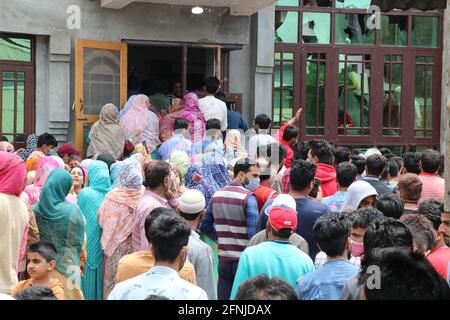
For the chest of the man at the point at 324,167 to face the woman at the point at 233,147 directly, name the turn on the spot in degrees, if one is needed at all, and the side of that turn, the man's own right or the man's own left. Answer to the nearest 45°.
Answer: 0° — they already face them

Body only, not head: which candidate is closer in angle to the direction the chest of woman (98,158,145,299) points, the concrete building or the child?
the concrete building

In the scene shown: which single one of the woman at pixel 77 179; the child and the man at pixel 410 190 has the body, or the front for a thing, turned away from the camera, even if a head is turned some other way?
the man

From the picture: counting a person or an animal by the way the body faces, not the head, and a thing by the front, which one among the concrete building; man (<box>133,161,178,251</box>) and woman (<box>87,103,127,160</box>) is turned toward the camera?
the concrete building

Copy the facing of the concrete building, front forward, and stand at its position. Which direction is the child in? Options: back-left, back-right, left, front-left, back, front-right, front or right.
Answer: front

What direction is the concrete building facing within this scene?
toward the camera

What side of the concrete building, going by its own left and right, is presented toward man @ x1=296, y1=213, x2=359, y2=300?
front

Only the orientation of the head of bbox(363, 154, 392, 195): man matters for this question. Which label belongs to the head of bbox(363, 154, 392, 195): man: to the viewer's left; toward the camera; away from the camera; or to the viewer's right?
away from the camera

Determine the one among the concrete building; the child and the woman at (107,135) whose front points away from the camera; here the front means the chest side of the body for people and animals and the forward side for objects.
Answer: the woman

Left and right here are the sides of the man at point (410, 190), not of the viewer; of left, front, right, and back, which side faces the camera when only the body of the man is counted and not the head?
back

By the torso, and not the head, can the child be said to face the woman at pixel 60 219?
no

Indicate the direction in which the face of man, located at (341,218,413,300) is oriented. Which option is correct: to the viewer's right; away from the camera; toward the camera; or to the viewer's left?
away from the camera

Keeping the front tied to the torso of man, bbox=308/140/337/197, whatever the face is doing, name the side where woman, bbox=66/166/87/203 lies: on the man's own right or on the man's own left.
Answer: on the man's own left

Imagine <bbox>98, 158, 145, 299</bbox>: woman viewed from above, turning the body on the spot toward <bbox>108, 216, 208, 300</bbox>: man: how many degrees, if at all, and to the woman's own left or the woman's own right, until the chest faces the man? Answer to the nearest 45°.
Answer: approximately 135° to the woman's own right

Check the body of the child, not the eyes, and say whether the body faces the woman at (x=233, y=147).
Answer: no

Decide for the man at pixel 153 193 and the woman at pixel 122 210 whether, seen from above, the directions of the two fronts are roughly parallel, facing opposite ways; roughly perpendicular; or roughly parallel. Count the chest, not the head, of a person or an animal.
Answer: roughly parallel

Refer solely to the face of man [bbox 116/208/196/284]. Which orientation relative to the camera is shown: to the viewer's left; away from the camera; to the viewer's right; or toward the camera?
away from the camera

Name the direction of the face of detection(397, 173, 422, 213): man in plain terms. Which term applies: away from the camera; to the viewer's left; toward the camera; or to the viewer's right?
away from the camera

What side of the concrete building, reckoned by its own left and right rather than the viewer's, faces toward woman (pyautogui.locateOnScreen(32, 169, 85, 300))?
front

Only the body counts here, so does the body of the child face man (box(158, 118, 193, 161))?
no

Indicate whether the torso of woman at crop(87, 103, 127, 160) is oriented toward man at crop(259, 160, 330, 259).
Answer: no
